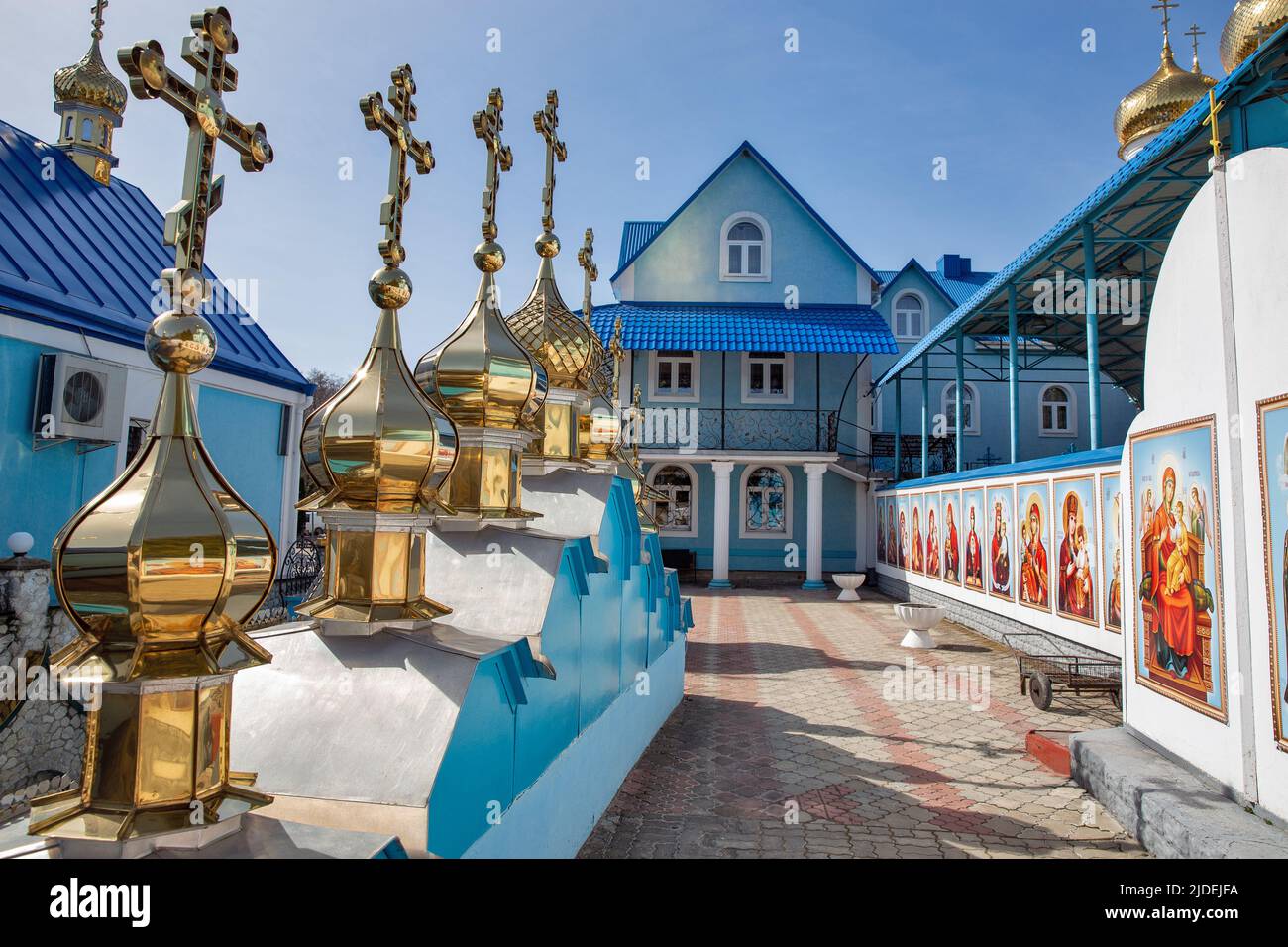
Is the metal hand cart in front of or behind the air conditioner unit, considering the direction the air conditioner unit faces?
in front

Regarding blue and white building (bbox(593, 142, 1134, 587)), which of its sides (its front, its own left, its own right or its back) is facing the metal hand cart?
front

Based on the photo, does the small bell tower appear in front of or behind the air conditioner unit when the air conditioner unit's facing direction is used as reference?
behind

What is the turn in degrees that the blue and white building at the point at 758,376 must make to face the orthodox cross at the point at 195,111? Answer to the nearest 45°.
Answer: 0° — it already faces it

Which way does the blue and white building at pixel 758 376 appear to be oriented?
toward the camera

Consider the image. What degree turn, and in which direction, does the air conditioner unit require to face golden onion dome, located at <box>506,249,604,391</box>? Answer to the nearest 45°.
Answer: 0° — it already faces it

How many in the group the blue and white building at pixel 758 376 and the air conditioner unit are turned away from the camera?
0

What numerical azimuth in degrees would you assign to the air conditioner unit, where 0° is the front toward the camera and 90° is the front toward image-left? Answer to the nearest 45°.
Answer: approximately 315°

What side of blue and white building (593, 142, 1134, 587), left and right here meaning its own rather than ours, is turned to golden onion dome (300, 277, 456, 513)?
front

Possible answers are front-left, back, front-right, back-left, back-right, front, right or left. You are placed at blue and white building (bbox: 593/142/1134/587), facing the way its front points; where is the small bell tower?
front-right

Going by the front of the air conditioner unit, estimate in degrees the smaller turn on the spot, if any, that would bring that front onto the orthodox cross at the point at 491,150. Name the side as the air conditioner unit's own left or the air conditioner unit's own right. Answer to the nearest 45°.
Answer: approximately 45° to the air conditioner unit's own right

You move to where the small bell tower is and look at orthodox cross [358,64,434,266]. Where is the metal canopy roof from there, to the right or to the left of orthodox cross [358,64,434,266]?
left

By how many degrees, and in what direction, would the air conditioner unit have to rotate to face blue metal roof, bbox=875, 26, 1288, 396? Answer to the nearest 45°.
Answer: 0° — it already faces it

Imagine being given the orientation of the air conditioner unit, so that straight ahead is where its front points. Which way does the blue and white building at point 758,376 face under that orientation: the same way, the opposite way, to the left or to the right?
to the right

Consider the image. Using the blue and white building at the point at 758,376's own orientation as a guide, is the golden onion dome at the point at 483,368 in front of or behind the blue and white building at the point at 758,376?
in front

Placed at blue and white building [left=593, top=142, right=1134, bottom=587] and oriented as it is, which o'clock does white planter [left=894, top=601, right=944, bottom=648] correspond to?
The white planter is roughly at 11 o'clock from the blue and white building.

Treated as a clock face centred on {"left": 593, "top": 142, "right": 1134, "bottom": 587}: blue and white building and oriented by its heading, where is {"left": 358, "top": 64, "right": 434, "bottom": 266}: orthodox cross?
The orthodox cross is roughly at 12 o'clock from the blue and white building.

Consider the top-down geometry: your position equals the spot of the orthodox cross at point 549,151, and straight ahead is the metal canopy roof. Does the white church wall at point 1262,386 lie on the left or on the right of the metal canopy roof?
right

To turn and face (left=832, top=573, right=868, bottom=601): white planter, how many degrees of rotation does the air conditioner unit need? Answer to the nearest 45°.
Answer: approximately 45° to its left

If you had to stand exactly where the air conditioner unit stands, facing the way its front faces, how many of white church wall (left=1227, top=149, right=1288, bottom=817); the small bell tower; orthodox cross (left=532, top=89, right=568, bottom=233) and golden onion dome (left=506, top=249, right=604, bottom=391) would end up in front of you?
3
